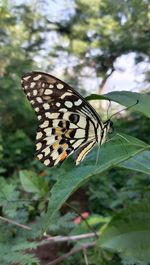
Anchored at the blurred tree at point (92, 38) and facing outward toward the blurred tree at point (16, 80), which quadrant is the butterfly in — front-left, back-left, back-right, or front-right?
front-left

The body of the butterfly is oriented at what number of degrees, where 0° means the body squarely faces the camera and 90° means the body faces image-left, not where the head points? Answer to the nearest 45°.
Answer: approximately 270°

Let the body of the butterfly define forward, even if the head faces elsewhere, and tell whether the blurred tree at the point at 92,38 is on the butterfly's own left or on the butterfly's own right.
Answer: on the butterfly's own left

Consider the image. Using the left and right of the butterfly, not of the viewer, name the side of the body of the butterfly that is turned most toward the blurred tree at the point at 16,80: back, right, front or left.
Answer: left
